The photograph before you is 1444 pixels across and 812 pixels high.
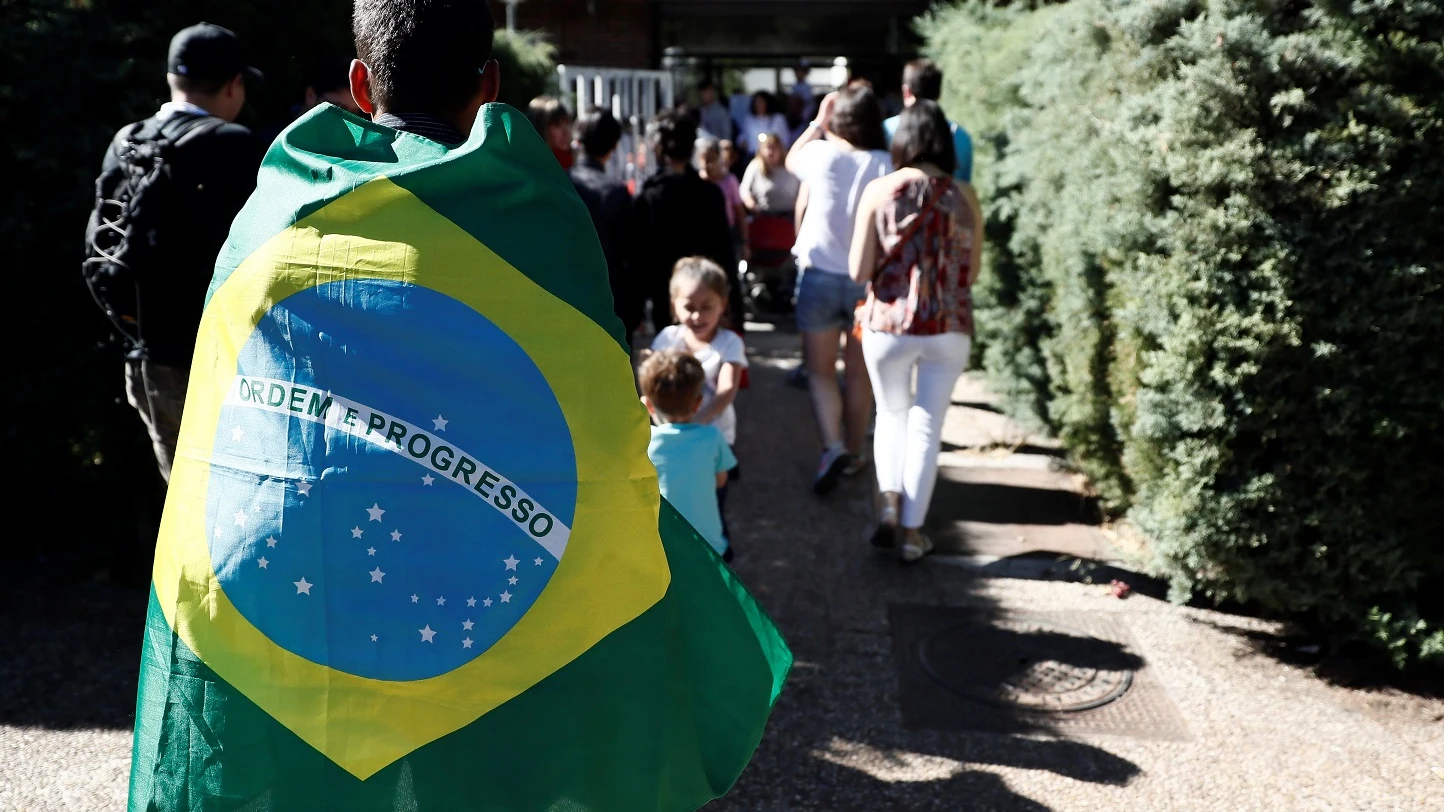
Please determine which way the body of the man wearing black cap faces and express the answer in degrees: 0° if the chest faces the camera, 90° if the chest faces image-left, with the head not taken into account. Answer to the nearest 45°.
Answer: approximately 225°

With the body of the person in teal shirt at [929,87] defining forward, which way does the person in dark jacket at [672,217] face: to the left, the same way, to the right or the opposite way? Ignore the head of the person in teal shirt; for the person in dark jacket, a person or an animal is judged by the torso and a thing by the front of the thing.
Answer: the same way

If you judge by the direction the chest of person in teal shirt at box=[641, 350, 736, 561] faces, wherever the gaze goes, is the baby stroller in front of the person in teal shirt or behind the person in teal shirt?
in front

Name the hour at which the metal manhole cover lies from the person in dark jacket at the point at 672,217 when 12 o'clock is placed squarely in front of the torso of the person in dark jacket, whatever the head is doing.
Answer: The metal manhole cover is roughly at 5 o'clock from the person in dark jacket.

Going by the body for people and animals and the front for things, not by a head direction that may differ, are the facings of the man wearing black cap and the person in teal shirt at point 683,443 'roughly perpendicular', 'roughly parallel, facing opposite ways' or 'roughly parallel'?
roughly parallel

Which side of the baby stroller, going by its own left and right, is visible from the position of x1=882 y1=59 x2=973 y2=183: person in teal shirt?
front

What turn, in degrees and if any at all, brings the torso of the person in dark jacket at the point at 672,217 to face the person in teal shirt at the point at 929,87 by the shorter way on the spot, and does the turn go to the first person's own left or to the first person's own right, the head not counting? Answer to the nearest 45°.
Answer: approximately 45° to the first person's own right

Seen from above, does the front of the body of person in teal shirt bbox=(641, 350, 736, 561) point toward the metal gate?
yes

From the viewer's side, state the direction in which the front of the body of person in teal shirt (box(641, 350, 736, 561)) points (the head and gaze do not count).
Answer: away from the camera

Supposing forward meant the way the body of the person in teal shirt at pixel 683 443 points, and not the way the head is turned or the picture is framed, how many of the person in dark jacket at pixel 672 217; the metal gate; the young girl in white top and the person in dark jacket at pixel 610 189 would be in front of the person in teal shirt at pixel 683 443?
4

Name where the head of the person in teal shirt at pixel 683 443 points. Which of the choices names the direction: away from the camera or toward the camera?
away from the camera

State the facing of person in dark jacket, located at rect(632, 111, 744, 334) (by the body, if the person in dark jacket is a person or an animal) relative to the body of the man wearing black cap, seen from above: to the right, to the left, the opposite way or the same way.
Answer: the same way

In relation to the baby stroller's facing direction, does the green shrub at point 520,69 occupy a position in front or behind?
behind

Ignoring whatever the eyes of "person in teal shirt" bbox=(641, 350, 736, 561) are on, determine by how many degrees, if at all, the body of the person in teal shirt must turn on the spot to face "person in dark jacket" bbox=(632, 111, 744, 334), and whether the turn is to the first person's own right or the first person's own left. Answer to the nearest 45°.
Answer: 0° — they already face them

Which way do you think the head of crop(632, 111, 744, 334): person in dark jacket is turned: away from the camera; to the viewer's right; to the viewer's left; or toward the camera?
away from the camera

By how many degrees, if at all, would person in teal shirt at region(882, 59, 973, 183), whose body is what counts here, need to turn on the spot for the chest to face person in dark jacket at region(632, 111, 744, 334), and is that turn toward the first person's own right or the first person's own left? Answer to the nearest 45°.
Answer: approximately 135° to the first person's own left
